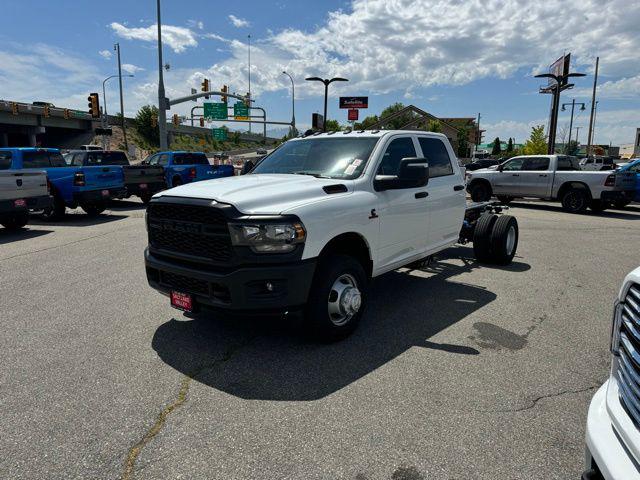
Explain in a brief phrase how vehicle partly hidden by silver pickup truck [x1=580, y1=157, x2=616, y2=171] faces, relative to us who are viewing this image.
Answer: facing to the left of the viewer

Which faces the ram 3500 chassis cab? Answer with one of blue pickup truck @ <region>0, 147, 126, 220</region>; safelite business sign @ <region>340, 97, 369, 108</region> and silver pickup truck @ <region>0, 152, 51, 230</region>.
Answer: the safelite business sign

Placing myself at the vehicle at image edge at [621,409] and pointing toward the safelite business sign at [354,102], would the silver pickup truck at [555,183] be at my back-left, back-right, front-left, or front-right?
front-right

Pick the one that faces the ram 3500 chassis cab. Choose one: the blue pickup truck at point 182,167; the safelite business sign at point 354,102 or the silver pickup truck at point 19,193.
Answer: the safelite business sign

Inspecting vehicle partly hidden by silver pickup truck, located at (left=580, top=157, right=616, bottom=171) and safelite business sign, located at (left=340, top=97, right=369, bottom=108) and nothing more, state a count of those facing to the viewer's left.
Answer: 1

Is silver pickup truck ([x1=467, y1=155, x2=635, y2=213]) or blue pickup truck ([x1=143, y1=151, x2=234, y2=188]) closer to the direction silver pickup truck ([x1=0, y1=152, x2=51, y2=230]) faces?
the blue pickup truck

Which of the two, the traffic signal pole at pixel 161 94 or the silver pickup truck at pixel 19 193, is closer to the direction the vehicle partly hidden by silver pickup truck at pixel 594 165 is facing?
the traffic signal pole

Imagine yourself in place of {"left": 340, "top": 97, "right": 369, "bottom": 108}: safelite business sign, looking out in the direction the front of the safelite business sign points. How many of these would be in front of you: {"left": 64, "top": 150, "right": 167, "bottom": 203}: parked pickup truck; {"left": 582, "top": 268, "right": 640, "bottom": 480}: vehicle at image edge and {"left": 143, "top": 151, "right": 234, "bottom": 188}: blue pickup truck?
3

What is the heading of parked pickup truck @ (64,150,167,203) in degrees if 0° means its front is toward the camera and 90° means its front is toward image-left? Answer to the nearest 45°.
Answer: approximately 135°

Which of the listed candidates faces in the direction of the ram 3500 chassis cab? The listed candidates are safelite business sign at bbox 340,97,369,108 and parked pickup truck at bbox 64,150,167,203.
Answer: the safelite business sign

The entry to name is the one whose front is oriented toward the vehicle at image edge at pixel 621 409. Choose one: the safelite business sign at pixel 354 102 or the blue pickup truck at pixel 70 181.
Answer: the safelite business sign

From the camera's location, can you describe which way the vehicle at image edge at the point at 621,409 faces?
facing the viewer and to the left of the viewer

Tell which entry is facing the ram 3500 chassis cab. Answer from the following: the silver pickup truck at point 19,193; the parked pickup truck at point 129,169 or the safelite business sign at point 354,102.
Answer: the safelite business sign

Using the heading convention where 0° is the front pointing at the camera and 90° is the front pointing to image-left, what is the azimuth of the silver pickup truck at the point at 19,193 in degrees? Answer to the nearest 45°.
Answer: approximately 135°

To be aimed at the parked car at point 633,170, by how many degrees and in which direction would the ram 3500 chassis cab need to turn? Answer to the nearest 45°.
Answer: approximately 180°
